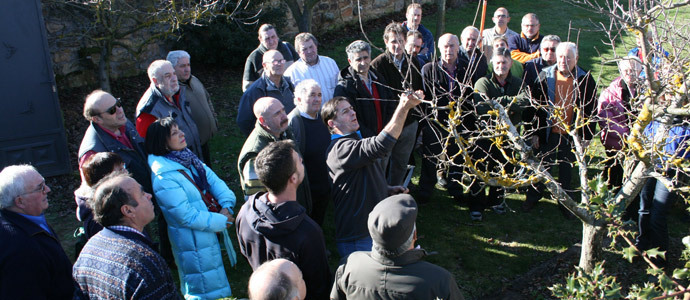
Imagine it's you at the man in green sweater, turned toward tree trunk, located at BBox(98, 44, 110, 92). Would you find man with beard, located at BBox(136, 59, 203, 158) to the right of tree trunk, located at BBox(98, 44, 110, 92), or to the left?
left

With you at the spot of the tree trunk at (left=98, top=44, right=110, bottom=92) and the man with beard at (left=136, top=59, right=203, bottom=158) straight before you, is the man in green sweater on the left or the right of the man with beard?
left

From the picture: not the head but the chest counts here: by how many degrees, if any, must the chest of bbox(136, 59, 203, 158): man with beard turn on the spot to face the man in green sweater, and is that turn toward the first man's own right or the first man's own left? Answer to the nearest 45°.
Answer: approximately 45° to the first man's own left

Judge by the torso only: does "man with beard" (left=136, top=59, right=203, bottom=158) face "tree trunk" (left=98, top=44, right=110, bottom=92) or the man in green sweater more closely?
the man in green sweater

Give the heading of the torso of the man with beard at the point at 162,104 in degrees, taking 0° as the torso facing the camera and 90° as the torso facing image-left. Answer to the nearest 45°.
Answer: approximately 315°

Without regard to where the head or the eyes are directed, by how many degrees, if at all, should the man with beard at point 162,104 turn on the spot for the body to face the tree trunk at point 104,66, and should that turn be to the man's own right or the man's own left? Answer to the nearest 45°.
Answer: approximately 135° to the man's own left
